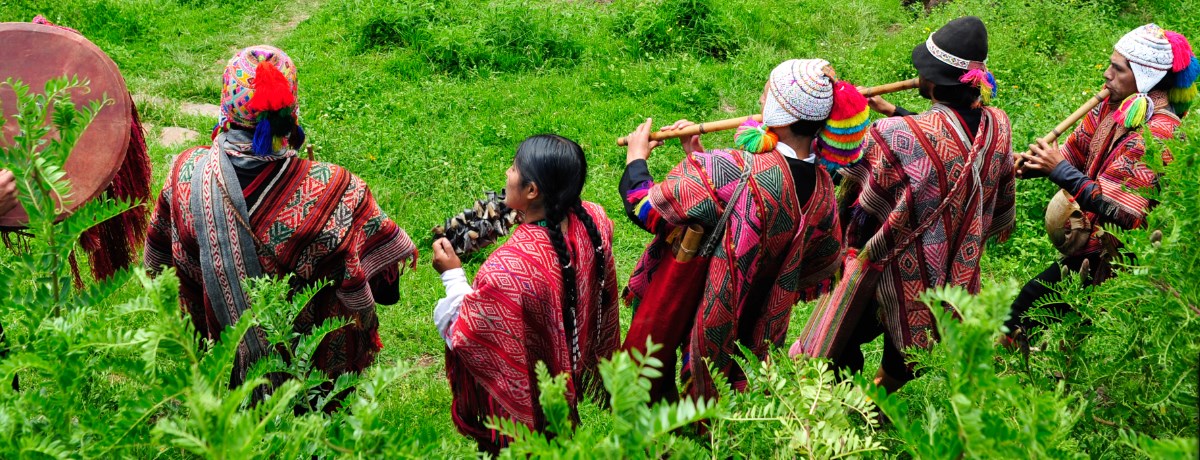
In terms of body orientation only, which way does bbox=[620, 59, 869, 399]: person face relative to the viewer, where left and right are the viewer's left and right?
facing away from the viewer and to the left of the viewer

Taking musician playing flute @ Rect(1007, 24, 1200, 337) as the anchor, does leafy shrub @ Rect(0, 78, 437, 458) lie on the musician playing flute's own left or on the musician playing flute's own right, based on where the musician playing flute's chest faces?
on the musician playing flute's own left

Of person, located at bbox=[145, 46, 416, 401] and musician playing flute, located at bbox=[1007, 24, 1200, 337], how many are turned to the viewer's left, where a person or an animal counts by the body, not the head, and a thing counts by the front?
1

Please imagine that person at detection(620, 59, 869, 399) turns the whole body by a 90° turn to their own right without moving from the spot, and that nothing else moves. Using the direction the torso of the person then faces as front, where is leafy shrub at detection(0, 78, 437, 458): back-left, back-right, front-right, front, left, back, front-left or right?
back

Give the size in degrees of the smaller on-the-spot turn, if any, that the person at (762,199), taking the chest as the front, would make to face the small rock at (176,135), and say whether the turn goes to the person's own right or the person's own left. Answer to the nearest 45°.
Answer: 0° — they already face it

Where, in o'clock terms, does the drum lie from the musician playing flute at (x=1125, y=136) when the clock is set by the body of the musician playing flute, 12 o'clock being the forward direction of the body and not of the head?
The drum is roughly at 11 o'clock from the musician playing flute.

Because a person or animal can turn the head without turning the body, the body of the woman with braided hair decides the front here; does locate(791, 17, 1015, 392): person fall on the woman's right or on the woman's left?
on the woman's right

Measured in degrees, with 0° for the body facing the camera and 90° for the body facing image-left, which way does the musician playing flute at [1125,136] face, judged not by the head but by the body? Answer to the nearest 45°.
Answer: approximately 90°

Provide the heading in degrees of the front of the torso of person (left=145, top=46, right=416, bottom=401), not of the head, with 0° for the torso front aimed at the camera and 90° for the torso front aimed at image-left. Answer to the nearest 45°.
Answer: approximately 180°

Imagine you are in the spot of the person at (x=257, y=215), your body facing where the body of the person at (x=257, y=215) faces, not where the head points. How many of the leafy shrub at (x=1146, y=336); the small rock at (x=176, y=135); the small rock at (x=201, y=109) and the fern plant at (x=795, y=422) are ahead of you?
2

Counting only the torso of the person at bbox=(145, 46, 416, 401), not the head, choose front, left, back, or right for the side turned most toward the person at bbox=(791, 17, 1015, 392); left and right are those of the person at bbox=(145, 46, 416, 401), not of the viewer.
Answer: right

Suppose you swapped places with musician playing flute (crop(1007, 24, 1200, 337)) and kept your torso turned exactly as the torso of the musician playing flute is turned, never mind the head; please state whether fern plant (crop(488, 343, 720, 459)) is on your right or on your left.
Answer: on your left

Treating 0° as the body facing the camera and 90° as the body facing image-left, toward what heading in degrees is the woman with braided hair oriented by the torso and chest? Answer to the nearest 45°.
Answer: approximately 135°
